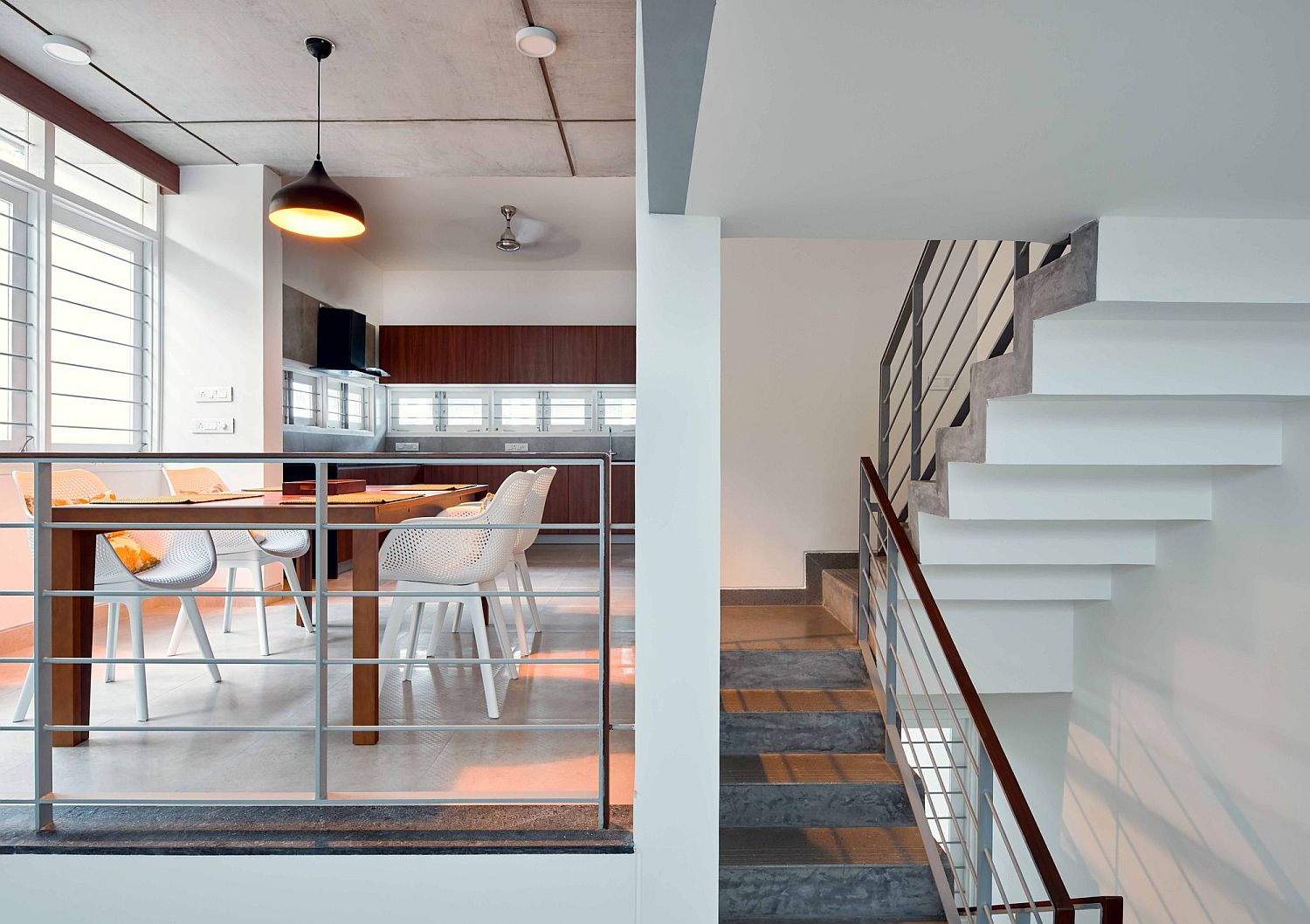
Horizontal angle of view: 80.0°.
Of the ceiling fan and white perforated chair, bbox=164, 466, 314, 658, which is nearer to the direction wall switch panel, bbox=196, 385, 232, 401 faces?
the white perforated chair

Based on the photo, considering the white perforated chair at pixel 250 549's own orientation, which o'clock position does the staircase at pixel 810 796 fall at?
The staircase is roughly at 12 o'clock from the white perforated chair.

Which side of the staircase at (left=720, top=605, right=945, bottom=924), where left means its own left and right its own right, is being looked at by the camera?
front

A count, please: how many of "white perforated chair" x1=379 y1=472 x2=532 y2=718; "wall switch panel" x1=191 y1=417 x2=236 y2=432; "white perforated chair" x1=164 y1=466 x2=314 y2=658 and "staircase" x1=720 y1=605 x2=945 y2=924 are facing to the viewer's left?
1

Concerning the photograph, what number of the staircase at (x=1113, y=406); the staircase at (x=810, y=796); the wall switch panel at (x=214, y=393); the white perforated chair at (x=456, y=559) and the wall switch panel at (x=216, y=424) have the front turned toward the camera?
3

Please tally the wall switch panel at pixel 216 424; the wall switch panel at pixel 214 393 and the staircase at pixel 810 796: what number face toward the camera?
3

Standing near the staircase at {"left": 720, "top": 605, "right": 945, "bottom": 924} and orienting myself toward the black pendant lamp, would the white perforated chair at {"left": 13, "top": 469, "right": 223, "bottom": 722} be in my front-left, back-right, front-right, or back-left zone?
front-left

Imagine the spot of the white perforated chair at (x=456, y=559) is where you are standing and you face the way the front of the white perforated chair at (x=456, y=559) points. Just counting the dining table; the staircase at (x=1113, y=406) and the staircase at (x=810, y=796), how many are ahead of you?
1

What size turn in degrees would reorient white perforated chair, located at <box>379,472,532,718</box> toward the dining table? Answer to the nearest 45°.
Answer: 0° — it already faces it

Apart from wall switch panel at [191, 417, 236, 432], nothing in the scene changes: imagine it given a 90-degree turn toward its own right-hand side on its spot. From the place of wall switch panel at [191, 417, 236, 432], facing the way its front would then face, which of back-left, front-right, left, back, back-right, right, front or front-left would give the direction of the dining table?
left

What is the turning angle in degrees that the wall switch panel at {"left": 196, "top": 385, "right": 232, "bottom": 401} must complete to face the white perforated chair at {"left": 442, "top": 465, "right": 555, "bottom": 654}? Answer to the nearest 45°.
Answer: approximately 45° to its left

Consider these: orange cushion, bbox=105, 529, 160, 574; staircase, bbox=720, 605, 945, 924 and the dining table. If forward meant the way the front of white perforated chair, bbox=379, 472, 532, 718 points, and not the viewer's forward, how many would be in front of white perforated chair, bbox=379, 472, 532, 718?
2

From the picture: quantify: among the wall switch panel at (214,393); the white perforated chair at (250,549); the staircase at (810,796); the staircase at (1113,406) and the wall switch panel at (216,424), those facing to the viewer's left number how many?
0

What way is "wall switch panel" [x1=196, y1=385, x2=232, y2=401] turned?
toward the camera

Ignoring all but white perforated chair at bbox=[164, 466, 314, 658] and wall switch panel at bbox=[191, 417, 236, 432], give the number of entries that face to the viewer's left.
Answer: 0
